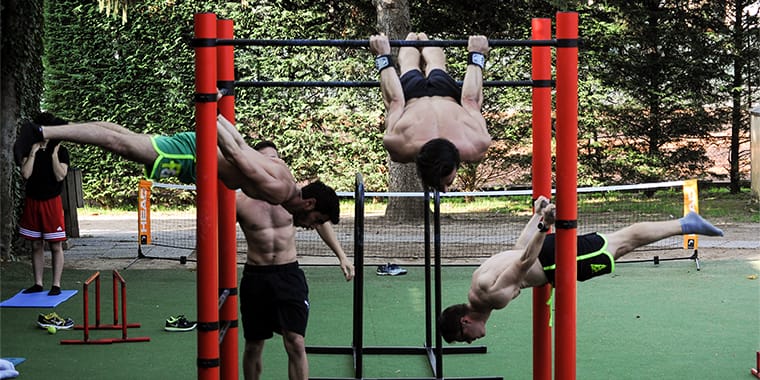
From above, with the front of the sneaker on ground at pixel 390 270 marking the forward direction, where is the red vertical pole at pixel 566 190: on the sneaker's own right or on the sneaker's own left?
on the sneaker's own right

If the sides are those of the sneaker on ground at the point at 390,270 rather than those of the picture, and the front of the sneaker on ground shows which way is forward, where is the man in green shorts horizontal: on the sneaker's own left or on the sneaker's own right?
on the sneaker's own right

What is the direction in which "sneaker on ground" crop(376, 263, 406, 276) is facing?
to the viewer's right

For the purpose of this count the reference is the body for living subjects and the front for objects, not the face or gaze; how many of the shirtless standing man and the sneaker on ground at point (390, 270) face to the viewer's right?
1
